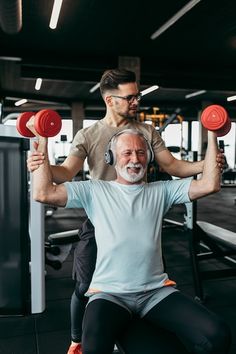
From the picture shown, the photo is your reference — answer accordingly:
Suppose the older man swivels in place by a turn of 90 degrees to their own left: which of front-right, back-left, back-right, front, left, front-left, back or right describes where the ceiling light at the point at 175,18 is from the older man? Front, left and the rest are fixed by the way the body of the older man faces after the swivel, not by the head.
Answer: left

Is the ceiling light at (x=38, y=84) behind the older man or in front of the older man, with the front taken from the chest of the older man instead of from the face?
behind

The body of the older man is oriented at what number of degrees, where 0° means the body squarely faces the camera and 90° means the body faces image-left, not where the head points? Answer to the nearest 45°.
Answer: approximately 0°
